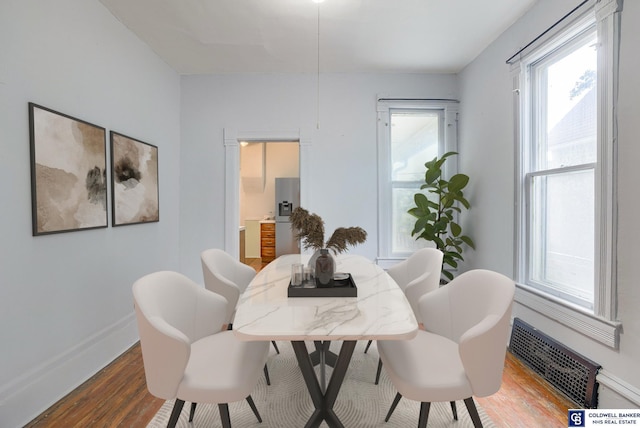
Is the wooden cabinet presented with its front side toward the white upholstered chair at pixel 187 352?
yes

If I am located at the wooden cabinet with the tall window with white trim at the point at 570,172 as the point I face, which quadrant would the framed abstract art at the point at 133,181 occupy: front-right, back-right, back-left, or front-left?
front-right

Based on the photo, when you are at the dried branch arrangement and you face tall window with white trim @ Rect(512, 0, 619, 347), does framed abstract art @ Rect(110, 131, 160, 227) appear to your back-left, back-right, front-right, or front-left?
back-left

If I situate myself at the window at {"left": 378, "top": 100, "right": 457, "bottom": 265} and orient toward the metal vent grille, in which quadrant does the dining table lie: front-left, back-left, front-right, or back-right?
front-right

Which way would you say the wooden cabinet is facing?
toward the camera

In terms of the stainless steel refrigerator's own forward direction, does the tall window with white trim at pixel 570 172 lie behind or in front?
in front

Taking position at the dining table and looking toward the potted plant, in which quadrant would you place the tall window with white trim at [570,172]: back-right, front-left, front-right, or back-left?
front-right

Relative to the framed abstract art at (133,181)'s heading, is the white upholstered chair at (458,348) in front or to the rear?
in front

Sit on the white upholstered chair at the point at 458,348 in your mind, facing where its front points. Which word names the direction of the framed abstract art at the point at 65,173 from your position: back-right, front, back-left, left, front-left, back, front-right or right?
front-right

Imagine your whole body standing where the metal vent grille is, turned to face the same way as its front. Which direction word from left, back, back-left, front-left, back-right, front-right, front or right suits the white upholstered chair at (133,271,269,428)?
front

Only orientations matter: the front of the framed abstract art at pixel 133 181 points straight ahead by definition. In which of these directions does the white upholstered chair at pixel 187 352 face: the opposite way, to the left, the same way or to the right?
the same way

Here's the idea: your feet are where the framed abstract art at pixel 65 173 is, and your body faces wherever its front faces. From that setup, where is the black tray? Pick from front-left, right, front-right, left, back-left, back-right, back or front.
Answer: front

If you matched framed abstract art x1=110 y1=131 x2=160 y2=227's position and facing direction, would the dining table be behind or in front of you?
in front

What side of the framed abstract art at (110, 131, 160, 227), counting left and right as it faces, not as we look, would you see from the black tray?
front

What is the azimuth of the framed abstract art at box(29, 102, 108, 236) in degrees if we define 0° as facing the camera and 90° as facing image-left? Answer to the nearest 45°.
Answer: approximately 315°

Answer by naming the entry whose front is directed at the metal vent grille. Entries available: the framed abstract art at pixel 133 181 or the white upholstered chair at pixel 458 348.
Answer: the framed abstract art

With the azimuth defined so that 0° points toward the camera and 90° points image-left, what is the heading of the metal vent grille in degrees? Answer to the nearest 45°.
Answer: approximately 45°

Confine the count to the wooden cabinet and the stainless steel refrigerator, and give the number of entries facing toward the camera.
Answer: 2

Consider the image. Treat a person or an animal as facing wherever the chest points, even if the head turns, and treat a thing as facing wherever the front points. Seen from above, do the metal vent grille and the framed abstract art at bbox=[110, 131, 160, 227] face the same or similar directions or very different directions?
very different directions
